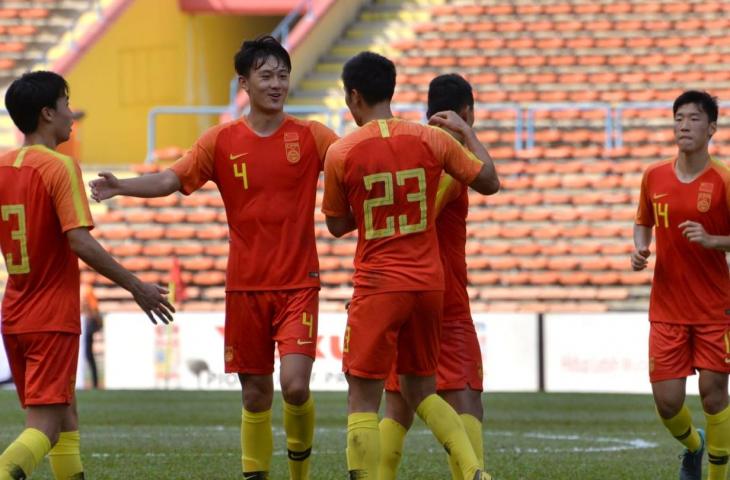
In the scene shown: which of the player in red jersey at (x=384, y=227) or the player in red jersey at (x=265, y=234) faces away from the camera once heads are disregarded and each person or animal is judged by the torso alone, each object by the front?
the player in red jersey at (x=384, y=227)

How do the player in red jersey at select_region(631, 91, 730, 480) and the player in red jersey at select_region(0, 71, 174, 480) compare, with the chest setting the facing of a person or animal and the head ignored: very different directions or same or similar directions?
very different directions

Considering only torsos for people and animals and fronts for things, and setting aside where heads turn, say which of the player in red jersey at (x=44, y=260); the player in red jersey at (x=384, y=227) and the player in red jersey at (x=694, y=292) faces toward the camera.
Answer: the player in red jersey at (x=694, y=292)

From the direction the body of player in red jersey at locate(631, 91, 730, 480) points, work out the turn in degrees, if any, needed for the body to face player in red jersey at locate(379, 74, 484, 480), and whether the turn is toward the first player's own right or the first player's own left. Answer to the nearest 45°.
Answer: approximately 45° to the first player's own right

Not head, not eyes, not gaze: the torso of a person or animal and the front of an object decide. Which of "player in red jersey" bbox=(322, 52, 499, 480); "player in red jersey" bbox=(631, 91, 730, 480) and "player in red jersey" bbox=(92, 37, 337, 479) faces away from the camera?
"player in red jersey" bbox=(322, 52, 499, 480)

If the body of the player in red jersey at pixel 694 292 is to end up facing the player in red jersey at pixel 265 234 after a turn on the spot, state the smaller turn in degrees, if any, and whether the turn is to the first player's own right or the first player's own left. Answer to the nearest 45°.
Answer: approximately 45° to the first player's own right

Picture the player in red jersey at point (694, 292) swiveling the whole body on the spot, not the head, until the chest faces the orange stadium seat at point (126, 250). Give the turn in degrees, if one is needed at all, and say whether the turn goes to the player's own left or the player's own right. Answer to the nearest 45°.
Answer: approximately 135° to the player's own right

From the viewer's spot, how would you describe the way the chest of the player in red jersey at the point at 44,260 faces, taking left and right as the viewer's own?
facing away from the viewer and to the right of the viewer

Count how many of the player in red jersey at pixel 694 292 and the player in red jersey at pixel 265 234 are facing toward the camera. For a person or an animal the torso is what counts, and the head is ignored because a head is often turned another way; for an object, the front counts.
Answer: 2

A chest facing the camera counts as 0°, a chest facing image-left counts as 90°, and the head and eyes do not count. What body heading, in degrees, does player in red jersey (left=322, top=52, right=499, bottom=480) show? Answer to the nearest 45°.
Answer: approximately 180°

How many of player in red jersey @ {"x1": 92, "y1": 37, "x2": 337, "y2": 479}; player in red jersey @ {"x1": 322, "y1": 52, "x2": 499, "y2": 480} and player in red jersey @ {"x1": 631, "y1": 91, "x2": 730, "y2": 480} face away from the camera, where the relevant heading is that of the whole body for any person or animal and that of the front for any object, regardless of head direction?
1
